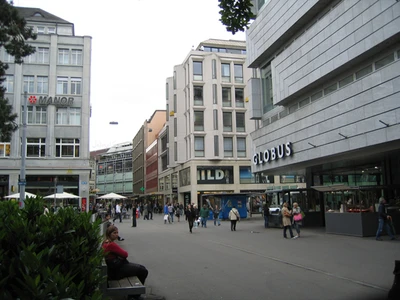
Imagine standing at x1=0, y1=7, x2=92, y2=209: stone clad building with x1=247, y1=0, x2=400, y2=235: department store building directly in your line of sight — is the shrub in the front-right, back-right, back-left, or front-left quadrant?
front-right

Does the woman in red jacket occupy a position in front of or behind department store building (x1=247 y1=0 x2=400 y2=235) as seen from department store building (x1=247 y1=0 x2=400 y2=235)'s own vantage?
in front

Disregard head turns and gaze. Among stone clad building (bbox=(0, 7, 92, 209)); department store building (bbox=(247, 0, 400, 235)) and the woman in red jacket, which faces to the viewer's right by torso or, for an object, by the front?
the woman in red jacket

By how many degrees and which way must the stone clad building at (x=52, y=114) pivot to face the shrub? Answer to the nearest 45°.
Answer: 0° — it already faces it

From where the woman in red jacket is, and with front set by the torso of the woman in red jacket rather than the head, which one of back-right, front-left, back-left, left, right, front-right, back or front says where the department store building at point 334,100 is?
front-left

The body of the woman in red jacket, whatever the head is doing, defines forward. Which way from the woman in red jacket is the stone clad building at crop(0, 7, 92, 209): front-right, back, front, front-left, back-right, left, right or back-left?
left

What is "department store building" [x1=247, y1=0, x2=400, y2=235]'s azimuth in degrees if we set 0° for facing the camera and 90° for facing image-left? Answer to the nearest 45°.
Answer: approximately 45°

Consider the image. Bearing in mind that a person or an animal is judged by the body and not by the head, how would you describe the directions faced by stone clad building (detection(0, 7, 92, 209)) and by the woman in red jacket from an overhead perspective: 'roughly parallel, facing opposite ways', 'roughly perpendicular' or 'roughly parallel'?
roughly perpendicular

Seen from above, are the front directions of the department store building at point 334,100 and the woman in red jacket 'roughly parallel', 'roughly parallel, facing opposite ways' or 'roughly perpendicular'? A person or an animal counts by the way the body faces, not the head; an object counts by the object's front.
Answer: roughly parallel, facing opposite ways

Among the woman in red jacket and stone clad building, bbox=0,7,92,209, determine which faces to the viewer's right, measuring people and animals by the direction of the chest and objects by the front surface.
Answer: the woman in red jacket

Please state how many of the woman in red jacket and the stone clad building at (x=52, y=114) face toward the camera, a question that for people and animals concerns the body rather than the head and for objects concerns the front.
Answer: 1

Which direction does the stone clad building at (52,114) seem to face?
toward the camera

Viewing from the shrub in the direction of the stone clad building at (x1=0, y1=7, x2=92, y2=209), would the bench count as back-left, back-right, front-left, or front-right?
front-right

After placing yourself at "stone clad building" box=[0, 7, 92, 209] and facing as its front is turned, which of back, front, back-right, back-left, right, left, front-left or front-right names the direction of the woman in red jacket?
front

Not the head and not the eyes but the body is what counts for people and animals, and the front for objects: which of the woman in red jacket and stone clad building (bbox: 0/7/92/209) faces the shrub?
the stone clad building

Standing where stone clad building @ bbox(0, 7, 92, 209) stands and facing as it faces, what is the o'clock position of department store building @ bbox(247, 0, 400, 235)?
The department store building is roughly at 11 o'clock from the stone clad building.

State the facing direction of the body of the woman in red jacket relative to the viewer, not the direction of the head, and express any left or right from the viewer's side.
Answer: facing to the right of the viewer
